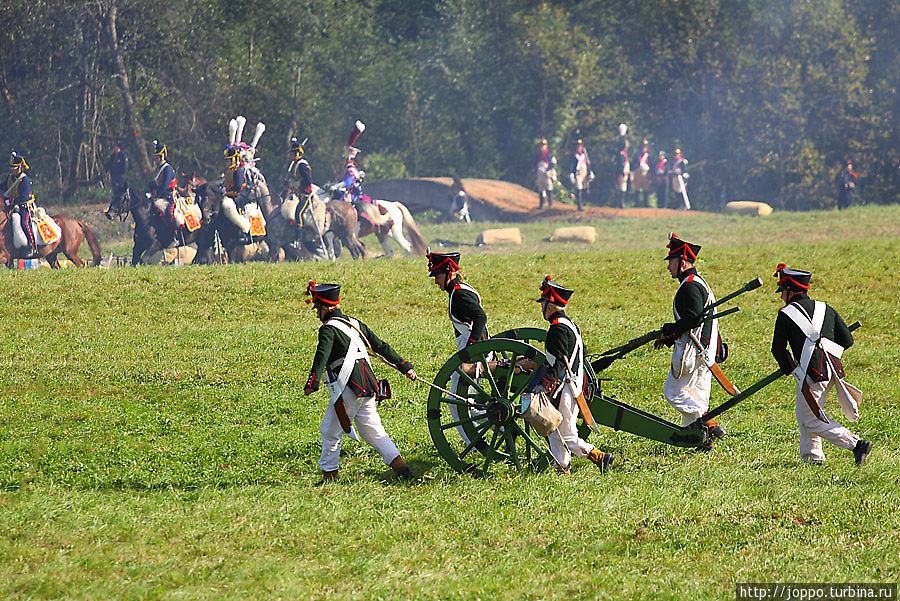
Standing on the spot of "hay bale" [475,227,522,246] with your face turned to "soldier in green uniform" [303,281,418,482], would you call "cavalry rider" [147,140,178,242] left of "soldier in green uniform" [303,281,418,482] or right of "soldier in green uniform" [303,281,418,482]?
right

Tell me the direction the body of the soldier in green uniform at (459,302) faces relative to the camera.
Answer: to the viewer's left

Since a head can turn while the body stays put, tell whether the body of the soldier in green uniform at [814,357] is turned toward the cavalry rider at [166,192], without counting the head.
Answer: yes

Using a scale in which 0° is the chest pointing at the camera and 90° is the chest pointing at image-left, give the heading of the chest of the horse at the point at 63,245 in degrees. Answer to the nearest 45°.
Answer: approximately 90°

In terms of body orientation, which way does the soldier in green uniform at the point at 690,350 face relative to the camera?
to the viewer's left

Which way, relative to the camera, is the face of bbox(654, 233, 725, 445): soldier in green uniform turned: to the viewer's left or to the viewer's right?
to the viewer's left

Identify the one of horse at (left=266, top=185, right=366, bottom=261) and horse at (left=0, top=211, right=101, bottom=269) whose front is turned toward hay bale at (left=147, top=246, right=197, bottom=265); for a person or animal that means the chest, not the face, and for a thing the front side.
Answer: horse at (left=266, top=185, right=366, bottom=261)

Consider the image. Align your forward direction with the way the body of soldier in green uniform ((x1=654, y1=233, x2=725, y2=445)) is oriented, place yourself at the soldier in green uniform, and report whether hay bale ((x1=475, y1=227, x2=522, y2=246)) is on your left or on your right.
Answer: on your right

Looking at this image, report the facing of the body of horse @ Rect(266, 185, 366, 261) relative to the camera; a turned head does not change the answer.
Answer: to the viewer's left

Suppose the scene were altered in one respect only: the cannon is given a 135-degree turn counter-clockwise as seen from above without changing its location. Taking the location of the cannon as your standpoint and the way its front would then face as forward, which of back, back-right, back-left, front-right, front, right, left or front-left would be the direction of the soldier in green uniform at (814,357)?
front-left

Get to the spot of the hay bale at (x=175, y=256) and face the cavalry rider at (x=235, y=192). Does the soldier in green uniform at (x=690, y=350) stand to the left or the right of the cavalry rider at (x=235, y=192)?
right

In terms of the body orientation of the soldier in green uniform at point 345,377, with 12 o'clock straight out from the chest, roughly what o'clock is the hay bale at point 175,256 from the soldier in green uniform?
The hay bale is roughly at 1 o'clock from the soldier in green uniform.

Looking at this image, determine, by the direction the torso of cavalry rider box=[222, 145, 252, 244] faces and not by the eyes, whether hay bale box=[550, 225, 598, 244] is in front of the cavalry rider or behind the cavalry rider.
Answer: behind

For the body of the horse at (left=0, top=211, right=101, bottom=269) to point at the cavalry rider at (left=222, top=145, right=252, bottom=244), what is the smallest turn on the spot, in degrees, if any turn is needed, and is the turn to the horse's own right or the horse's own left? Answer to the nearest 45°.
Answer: approximately 180°

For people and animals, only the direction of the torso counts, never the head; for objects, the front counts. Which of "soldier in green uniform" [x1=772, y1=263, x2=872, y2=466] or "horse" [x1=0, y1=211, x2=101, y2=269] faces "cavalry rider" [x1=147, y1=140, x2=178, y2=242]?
the soldier in green uniform
